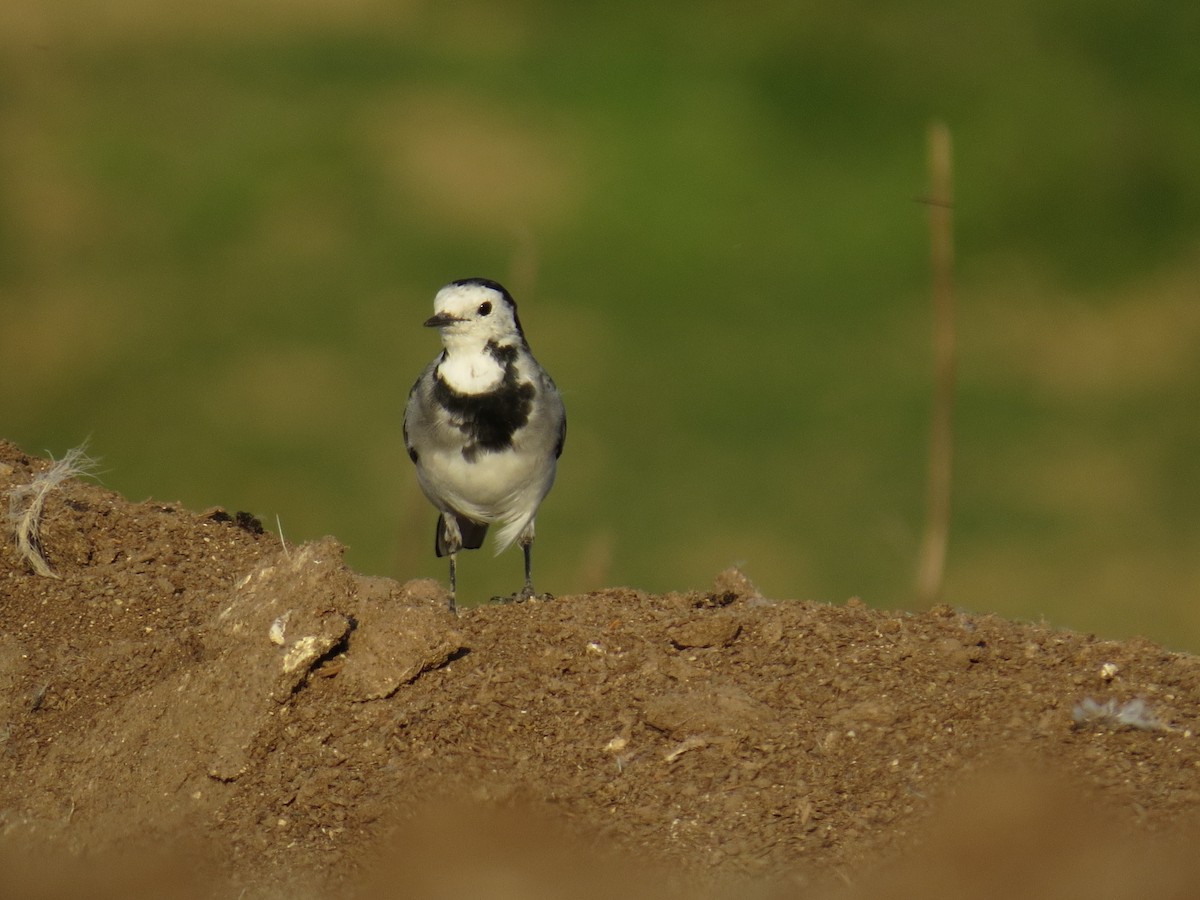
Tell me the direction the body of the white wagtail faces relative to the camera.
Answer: toward the camera

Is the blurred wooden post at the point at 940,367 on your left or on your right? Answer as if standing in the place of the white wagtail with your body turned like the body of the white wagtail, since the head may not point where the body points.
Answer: on your left

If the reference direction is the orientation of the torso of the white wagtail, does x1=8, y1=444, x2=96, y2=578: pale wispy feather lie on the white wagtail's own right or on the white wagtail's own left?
on the white wagtail's own right
